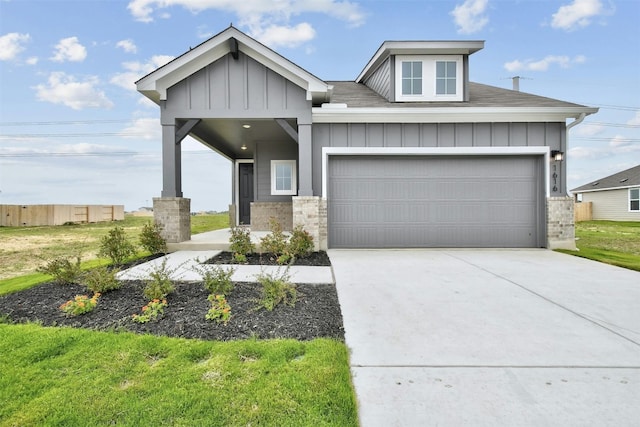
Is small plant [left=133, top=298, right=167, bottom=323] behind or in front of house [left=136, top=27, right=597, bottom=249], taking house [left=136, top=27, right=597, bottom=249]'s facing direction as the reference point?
in front

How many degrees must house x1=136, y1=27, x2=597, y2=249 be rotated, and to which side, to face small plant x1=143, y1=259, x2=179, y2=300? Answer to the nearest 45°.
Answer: approximately 45° to its right

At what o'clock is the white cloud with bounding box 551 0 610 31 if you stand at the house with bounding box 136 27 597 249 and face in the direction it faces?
The white cloud is roughly at 8 o'clock from the house.

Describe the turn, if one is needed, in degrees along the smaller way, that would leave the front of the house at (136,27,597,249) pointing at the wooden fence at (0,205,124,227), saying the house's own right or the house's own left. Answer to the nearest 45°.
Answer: approximately 135° to the house's own right

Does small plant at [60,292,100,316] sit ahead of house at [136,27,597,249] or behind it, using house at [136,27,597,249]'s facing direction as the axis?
ahead

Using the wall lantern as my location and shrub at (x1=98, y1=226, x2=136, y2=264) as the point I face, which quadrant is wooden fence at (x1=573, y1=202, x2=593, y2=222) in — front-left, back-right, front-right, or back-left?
back-right

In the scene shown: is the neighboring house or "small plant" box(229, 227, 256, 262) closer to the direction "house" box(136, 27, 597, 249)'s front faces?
the small plant

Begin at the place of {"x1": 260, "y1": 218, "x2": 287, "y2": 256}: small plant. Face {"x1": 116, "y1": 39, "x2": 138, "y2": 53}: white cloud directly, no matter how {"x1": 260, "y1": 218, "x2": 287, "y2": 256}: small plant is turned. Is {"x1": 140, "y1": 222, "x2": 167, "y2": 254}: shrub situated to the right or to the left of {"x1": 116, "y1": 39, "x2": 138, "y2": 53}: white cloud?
left

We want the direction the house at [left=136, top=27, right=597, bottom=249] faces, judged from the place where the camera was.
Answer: facing the viewer
